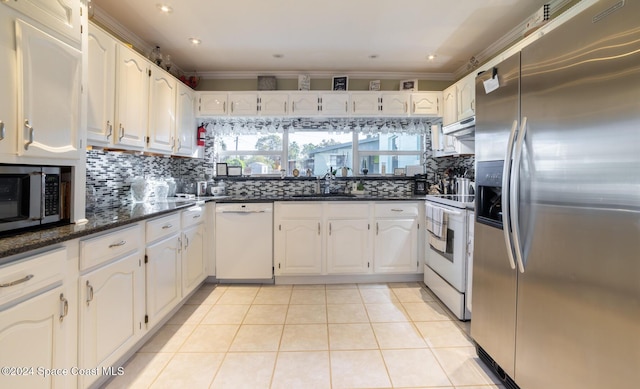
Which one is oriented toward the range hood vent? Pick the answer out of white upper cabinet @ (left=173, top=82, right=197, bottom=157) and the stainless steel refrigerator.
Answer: the white upper cabinet

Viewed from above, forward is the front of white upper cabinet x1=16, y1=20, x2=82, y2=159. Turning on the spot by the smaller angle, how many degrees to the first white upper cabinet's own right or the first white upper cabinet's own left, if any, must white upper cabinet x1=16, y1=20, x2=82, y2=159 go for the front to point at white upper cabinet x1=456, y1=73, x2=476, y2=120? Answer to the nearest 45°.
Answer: approximately 45° to the first white upper cabinet's own left

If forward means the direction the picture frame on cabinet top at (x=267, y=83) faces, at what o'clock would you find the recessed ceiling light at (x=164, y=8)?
The recessed ceiling light is roughly at 1 o'clock from the picture frame on cabinet top.

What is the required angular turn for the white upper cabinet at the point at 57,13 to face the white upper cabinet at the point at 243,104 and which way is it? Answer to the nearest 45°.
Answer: approximately 90° to its left

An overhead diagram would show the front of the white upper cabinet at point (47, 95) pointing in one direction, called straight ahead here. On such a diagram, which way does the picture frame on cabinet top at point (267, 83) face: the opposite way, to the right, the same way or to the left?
to the right

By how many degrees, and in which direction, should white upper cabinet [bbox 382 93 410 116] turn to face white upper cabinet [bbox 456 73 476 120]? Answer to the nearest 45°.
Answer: approximately 45° to its left
